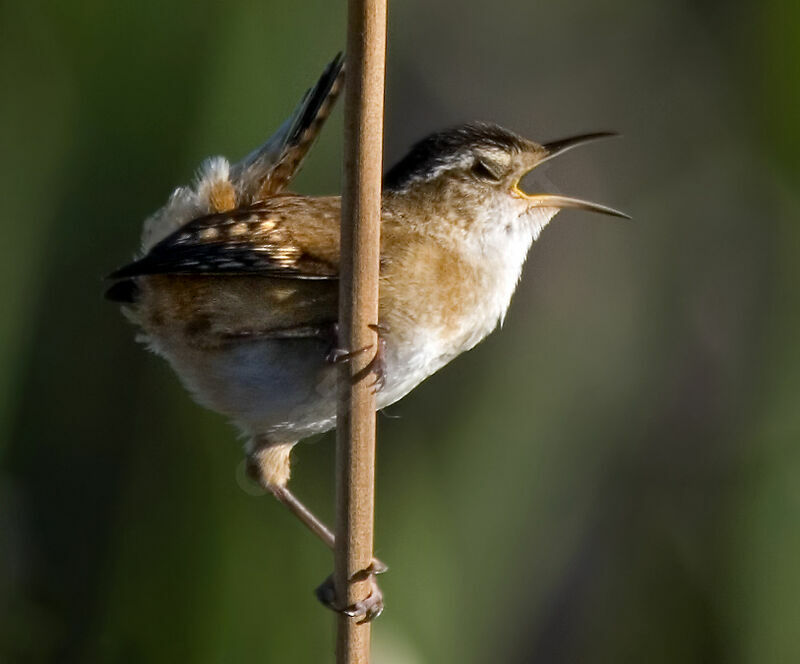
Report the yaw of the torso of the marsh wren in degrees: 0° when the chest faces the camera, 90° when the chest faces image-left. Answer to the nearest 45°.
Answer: approximately 270°
